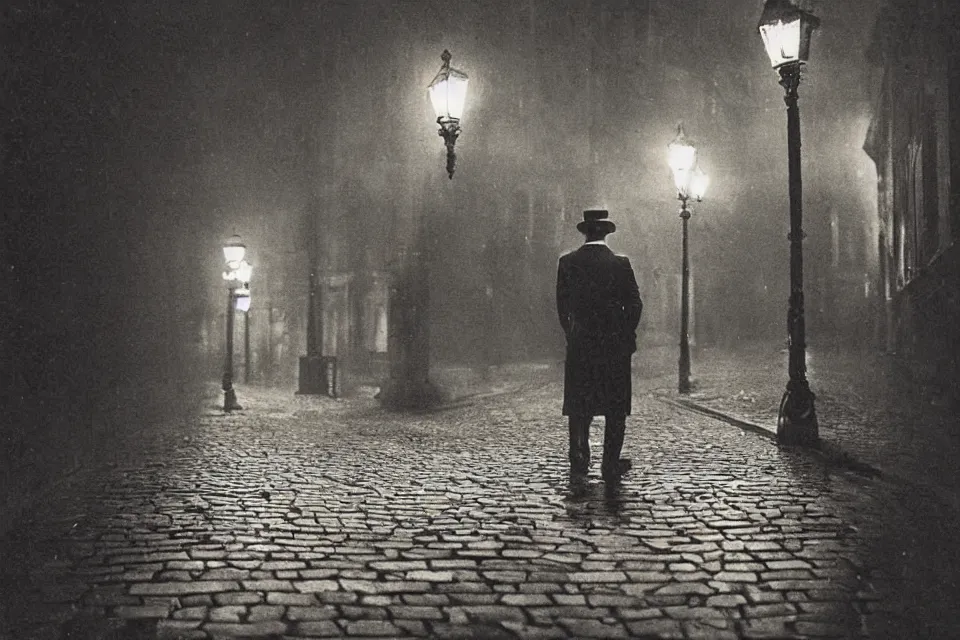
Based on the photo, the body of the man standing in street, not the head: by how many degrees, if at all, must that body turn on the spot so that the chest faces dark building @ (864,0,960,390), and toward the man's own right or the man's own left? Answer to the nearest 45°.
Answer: approximately 45° to the man's own right

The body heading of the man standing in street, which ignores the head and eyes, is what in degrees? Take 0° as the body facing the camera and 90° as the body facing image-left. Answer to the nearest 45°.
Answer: approximately 180°

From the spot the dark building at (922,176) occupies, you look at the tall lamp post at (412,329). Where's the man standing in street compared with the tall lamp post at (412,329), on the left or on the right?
left

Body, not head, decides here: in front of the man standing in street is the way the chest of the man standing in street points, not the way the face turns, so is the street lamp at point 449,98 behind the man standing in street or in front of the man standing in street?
in front

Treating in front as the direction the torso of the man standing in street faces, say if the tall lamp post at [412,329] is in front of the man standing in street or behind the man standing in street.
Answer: in front

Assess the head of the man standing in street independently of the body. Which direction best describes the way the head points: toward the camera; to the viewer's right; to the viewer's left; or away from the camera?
away from the camera

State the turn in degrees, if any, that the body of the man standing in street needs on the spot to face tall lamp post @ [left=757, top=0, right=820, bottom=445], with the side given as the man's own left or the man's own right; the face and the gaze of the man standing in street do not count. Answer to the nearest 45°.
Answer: approximately 45° to the man's own right
